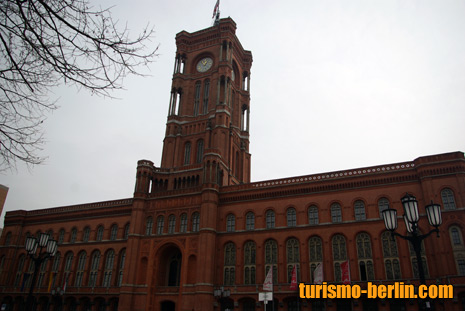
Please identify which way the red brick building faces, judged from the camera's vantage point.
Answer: facing the viewer and to the left of the viewer
